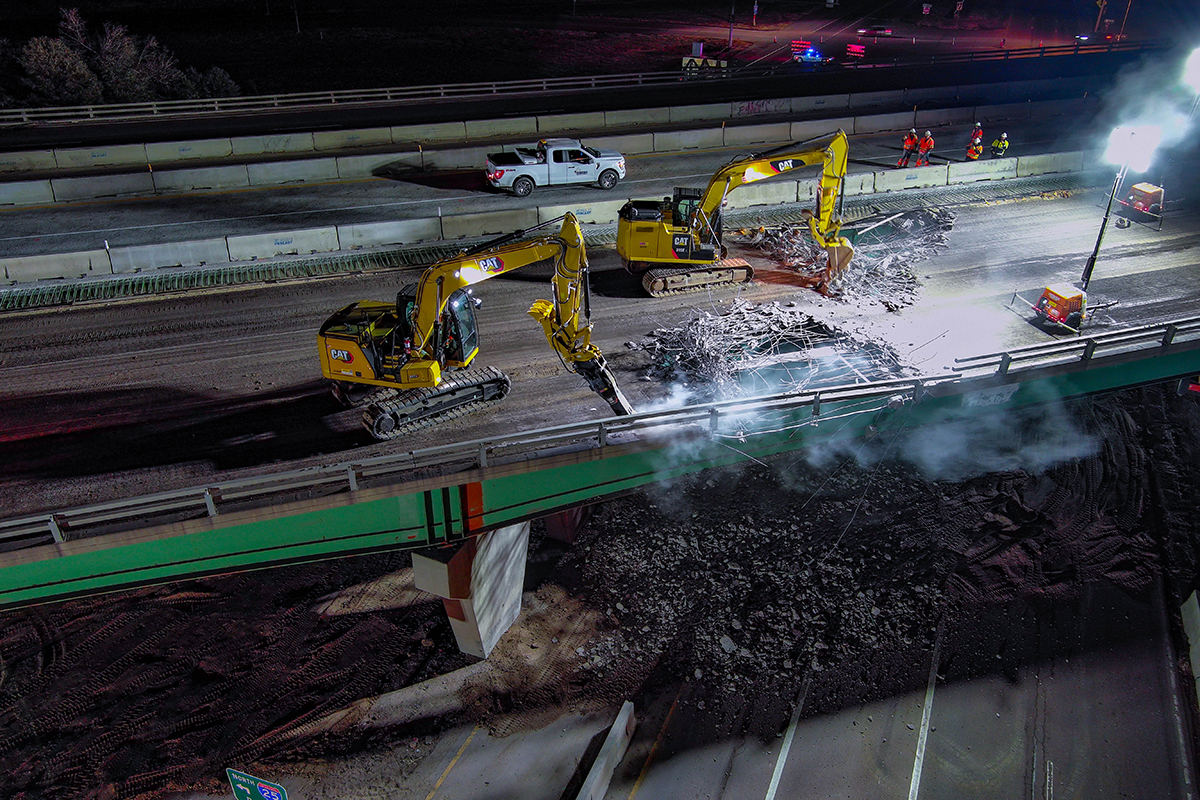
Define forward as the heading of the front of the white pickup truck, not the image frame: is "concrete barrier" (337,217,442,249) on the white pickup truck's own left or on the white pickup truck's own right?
on the white pickup truck's own right

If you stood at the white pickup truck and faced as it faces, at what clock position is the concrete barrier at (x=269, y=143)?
The concrete barrier is roughly at 7 o'clock from the white pickup truck.

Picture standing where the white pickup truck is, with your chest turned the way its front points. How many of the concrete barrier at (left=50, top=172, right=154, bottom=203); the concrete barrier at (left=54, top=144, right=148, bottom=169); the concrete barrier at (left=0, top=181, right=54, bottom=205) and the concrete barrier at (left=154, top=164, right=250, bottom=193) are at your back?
4

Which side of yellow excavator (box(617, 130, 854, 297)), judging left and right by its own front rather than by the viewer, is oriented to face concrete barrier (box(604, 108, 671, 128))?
left

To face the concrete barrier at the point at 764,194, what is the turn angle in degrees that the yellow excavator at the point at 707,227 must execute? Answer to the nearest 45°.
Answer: approximately 90° to its left

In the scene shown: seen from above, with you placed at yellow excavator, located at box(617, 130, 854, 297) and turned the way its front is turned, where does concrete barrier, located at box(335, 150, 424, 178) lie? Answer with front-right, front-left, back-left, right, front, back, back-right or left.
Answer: back-left

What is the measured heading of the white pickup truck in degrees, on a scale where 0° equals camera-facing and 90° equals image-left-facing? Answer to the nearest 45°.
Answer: approximately 270°

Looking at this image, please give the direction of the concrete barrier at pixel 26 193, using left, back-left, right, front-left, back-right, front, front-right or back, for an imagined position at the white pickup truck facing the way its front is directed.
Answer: back

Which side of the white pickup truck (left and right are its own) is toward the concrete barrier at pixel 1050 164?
front

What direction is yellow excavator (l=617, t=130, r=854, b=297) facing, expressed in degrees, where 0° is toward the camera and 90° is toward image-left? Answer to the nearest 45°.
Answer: approximately 270°

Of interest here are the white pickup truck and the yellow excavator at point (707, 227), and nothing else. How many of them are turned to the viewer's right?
2

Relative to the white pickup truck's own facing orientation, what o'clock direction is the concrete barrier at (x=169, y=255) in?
The concrete barrier is roughly at 5 o'clock from the white pickup truck.

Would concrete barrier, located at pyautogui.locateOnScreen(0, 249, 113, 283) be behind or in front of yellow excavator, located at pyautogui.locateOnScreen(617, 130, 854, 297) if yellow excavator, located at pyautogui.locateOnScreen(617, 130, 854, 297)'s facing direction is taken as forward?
behind

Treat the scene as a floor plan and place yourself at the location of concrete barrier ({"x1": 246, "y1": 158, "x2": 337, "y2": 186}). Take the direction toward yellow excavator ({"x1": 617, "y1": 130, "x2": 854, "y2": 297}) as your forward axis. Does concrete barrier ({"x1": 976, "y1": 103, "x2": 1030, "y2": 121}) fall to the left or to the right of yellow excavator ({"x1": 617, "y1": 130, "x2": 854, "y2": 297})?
left

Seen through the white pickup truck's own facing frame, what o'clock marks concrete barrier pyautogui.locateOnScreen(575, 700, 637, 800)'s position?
The concrete barrier is roughly at 3 o'clock from the white pickup truck.

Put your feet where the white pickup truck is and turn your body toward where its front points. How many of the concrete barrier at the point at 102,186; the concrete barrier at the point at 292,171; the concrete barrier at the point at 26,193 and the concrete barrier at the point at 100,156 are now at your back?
4
